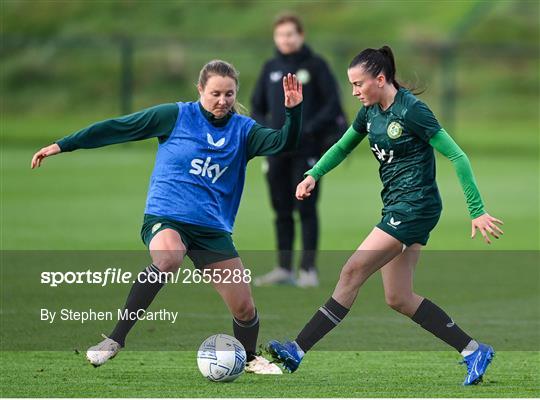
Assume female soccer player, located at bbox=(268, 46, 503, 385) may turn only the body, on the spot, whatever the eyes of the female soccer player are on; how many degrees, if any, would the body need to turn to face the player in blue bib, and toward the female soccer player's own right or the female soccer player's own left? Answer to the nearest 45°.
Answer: approximately 45° to the female soccer player's own right

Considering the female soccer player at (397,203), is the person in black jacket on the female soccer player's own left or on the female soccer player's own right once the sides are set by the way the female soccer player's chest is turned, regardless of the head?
on the female soccer player's own right

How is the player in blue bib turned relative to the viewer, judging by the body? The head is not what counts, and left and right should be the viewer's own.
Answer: facing the viewer

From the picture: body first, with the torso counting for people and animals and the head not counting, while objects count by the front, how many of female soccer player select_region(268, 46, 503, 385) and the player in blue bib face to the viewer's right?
0

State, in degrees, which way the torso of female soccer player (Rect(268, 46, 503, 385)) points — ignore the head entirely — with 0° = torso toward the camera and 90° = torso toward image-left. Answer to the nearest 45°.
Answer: approximately 45°

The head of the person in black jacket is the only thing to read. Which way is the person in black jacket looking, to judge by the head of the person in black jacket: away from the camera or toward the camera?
toward the camera

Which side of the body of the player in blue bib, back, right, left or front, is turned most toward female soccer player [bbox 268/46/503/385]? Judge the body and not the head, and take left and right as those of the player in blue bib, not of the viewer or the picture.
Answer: left

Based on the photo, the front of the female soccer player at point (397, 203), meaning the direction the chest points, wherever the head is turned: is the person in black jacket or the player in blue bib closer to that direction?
the player in blue bib

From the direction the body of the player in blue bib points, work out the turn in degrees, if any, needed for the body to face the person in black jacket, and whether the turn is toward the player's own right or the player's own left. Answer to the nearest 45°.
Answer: approximately 180°
